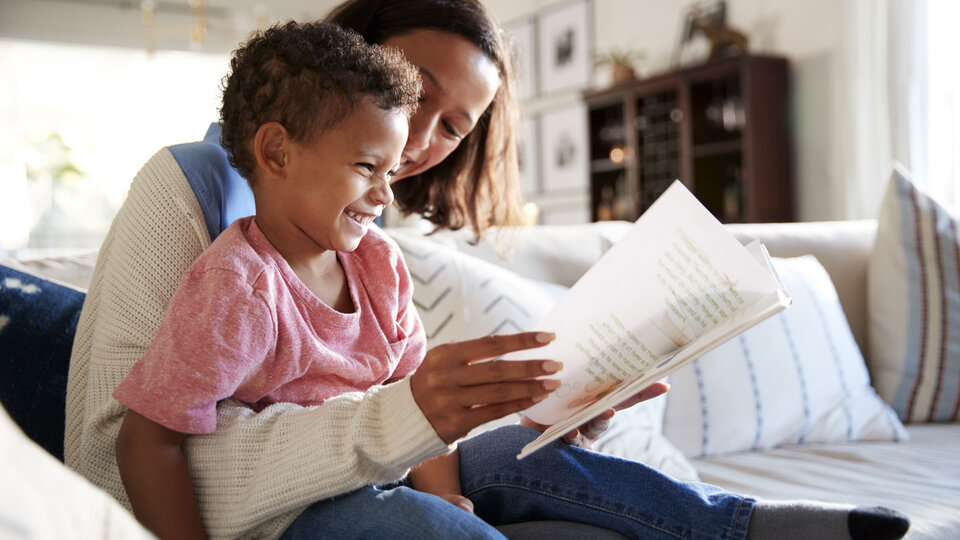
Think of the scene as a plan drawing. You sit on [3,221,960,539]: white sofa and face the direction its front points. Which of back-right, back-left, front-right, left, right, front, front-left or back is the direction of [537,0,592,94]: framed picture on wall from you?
back

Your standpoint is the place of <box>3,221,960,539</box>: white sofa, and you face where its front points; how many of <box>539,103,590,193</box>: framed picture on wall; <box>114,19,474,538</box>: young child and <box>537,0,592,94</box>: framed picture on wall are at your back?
2

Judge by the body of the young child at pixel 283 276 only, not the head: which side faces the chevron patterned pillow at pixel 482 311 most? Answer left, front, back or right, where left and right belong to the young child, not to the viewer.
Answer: left

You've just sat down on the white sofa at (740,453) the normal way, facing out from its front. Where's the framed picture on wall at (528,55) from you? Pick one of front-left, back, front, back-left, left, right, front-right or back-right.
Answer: back

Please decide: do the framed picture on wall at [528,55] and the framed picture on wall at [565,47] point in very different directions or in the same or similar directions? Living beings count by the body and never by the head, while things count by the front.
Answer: same or similar directions

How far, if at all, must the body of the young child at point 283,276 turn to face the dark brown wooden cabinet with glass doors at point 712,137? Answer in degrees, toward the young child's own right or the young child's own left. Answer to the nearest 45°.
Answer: approximately 90° to the young child's own left

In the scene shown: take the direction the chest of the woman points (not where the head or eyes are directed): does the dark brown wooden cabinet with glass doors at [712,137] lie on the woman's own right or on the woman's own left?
on the woman's own left

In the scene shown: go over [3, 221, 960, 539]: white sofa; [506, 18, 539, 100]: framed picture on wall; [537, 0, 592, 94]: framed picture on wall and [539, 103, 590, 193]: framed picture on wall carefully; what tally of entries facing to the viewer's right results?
0

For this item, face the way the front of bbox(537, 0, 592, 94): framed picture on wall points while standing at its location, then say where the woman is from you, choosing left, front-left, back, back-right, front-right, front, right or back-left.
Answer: front-left

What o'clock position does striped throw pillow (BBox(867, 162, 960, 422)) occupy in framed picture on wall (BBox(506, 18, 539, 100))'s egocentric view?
The striped throw pillow is roughly at 10 o'clock from the framed picture on wall.

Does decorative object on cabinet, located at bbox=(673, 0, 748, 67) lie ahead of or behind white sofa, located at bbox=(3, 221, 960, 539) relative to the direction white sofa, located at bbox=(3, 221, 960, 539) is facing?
behind

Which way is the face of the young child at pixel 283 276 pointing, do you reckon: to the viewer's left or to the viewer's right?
to the viewer's right

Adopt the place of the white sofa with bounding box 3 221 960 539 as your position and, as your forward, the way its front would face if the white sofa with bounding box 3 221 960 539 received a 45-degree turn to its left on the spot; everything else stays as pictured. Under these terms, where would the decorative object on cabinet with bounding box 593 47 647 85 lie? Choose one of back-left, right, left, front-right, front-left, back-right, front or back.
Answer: back-left

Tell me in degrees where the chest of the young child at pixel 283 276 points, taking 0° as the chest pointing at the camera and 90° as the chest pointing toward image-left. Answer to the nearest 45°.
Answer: approximately 315°

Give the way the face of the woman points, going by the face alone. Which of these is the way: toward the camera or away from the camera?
toward the camera

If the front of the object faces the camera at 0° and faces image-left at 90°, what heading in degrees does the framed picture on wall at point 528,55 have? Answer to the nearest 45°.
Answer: approximately 45°

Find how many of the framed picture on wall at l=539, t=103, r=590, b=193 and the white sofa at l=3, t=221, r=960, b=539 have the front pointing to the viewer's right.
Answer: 0

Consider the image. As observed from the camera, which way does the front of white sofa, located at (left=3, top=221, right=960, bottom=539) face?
facing the viewer
